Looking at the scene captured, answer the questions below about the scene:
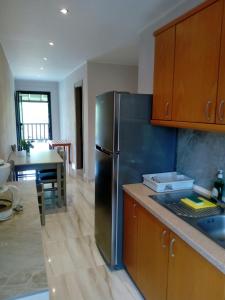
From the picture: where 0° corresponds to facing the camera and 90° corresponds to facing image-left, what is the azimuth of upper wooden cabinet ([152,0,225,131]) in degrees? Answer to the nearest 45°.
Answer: approximately 45°

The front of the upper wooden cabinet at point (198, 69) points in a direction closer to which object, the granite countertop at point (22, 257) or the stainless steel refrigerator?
the granite countertop

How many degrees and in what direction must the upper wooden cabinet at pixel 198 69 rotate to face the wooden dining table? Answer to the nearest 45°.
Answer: approximately 90° to its right

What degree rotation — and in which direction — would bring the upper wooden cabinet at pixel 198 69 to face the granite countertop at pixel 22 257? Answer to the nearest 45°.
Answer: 0° — it already faces it

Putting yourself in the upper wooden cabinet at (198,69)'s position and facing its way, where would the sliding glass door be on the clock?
The sliding glass door is roughly at 3 o'clock from the upper wooden cabinet.
